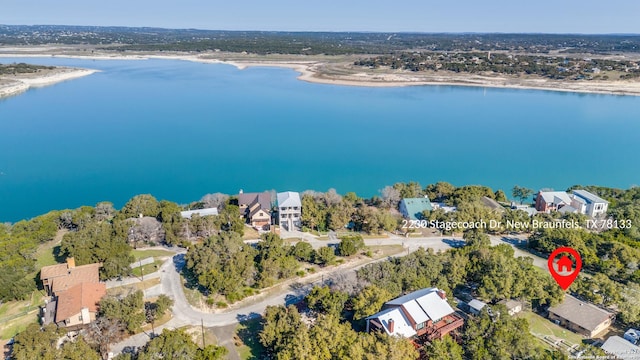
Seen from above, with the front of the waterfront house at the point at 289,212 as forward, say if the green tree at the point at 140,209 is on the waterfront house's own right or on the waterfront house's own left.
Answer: on the waterfront house's own right

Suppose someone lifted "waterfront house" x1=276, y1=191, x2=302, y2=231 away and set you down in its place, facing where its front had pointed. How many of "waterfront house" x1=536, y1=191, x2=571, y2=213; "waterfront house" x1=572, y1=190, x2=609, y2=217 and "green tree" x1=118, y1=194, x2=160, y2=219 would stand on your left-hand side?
2

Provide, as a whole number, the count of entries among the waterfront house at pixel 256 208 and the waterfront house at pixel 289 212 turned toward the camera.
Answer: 2

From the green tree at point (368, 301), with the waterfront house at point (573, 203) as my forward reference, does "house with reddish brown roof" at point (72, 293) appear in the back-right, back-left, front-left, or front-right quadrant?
back-left

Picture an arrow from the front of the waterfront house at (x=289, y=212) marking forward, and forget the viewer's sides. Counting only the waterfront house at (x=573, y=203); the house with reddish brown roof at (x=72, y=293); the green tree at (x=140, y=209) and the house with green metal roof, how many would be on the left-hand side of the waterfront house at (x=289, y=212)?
2

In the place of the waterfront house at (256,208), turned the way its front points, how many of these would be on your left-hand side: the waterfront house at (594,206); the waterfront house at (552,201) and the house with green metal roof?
3

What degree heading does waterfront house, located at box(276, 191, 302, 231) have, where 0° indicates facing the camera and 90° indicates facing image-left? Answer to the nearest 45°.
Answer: approximately 0°

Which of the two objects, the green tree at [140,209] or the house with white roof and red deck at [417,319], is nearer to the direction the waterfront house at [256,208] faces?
the house with white roof and red deck
